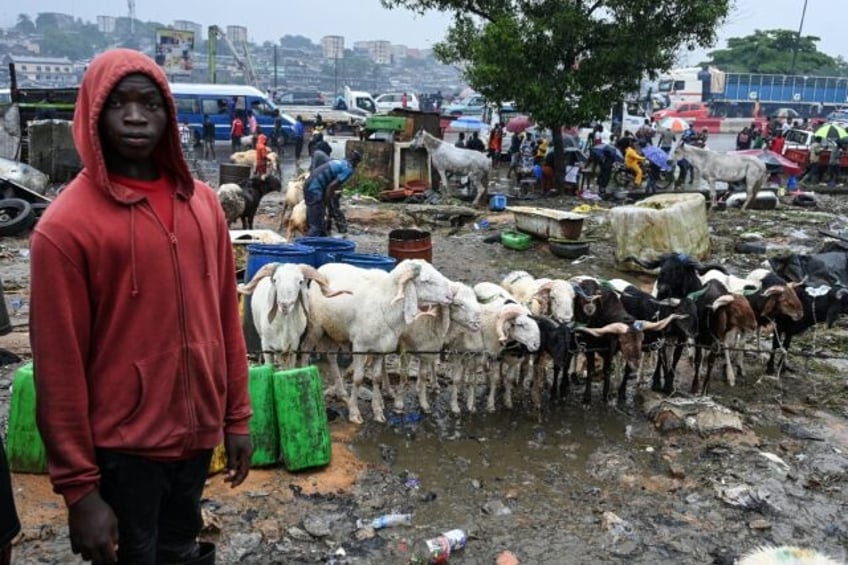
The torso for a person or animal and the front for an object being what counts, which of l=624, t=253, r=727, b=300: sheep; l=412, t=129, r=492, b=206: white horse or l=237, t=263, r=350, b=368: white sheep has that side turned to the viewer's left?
the white horse

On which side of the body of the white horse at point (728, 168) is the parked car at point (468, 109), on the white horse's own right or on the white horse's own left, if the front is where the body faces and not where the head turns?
on the white horse's own right

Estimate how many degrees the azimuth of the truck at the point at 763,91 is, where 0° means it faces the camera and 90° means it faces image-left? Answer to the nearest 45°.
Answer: approximately 90°

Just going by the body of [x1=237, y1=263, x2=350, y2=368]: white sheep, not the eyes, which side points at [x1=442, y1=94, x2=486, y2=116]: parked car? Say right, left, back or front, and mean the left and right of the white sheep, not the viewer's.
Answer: back

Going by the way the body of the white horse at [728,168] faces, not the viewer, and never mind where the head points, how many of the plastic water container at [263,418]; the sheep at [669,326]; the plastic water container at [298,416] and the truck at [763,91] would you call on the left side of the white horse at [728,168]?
3

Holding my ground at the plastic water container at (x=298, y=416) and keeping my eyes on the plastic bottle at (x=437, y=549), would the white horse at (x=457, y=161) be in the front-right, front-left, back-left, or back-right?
back-left

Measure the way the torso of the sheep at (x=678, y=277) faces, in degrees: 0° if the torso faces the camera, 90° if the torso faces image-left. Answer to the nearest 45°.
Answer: approximately 0°
